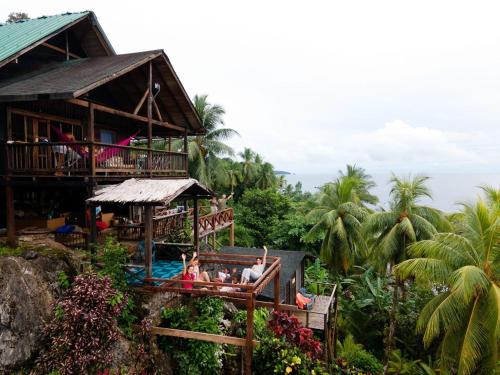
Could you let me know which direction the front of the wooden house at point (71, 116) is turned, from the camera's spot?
facing the viewer and to the right of the viewer

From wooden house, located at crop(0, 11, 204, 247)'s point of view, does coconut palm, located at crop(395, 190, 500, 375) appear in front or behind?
in front

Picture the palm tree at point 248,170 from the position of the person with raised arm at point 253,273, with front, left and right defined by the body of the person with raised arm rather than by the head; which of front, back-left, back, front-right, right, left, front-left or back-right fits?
back-right

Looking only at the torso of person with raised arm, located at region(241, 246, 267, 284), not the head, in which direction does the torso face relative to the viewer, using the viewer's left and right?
facing the viewer and to the left of the viewer

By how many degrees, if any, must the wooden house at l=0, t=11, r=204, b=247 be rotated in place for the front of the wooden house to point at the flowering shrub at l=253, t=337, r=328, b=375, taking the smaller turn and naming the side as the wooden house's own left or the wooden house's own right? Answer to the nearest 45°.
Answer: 0° — it already faces it

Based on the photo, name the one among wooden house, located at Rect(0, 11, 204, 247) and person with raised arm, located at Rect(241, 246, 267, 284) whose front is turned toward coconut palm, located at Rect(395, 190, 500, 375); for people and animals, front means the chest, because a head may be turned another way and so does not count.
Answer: the wooden house

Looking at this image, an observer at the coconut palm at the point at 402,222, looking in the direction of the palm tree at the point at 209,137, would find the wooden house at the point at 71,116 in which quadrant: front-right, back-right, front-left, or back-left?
front-left

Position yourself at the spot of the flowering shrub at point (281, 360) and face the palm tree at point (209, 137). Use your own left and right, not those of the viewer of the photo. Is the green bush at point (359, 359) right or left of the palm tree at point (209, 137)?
right

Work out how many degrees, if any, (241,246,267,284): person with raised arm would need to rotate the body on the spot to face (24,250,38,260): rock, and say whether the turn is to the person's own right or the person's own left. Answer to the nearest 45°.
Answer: approximately 45° to the person's own right

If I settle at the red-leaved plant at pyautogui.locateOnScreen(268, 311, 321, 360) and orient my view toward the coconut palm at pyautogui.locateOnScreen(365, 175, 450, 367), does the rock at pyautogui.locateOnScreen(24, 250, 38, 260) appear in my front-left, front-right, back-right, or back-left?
back-left

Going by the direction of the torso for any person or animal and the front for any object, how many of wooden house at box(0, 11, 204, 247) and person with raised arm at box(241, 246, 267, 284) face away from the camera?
0

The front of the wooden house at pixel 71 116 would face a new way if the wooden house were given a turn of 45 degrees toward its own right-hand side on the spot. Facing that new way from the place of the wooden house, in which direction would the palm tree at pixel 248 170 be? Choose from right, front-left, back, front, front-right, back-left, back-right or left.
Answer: back-left

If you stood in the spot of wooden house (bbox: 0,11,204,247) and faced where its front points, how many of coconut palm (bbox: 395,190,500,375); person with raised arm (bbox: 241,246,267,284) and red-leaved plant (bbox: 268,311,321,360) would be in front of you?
3

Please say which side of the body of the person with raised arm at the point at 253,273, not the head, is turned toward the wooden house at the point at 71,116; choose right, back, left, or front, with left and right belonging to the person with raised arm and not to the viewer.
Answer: right

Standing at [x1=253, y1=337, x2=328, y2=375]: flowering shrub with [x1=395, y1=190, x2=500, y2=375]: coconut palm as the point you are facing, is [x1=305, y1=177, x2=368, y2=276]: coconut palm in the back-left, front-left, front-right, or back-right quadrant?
front-left
